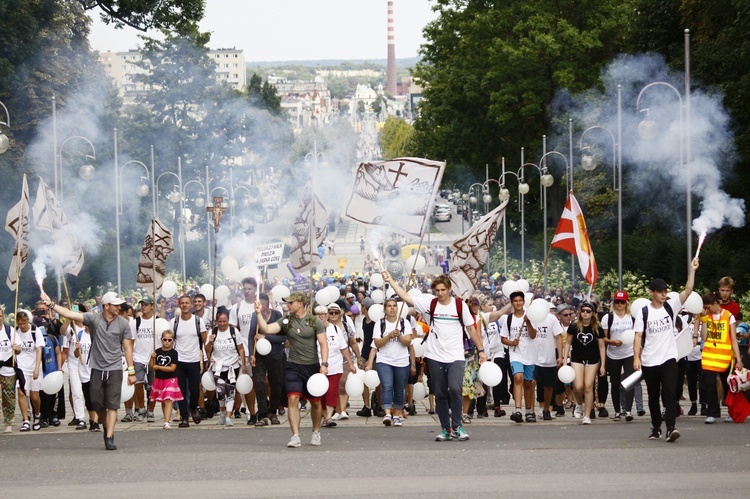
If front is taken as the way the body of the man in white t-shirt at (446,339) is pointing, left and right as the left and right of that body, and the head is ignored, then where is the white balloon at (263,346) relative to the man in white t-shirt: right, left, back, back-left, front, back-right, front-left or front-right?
back-right

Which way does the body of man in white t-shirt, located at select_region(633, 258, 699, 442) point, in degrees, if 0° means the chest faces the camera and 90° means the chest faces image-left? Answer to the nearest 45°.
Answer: approximately 0°

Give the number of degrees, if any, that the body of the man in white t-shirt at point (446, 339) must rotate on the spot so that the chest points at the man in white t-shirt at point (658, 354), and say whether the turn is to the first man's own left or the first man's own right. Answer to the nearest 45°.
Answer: approximately 90° to the first man's own left

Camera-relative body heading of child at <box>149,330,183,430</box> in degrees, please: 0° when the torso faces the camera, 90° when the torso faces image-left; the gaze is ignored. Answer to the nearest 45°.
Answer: approximately 0°

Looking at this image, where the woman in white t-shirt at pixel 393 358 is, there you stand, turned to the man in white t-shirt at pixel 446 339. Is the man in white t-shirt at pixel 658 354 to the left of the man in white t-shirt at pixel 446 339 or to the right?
left

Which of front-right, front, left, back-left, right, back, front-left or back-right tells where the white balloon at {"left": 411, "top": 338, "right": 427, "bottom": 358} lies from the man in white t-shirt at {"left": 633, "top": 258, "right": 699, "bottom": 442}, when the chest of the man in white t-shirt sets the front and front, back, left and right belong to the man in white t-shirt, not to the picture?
back-right

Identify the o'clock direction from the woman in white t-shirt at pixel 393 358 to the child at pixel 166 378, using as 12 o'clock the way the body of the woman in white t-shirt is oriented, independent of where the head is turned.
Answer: The child is roughly at 3 o'clock from the woman in white t-shirt.
